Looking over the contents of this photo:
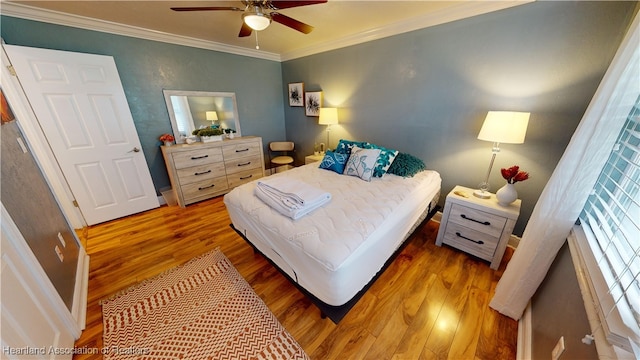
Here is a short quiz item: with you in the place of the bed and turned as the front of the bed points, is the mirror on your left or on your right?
on your right

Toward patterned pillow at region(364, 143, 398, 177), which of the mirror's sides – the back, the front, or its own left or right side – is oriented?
front

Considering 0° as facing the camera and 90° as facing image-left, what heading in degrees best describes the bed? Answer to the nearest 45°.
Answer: approximately 45°

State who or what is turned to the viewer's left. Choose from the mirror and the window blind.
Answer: the window blind

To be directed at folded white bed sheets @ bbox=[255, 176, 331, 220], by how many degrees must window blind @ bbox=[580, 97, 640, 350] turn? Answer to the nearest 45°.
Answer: approximately 45° to its left

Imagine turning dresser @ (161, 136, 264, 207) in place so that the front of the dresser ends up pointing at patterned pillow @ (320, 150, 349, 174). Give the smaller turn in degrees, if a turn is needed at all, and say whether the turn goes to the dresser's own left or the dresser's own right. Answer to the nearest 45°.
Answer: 0° — it already faces it

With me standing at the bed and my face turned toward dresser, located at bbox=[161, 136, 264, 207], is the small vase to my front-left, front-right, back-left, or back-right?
back-right

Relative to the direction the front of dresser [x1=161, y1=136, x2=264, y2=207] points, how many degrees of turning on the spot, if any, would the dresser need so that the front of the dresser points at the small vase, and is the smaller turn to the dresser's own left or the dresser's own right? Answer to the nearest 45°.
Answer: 0° — it already faces it

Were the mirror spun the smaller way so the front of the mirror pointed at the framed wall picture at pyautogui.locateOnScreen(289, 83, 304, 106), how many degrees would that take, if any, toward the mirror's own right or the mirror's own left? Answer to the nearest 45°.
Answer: approximately 45° to the mirror's own left

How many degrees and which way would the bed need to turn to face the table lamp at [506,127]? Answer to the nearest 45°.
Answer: approximately 180°

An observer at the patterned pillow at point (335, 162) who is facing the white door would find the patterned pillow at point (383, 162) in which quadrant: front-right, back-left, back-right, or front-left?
back-left

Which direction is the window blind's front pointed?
to the viewer's left

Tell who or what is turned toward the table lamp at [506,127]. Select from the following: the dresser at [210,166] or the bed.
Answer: the dresser
